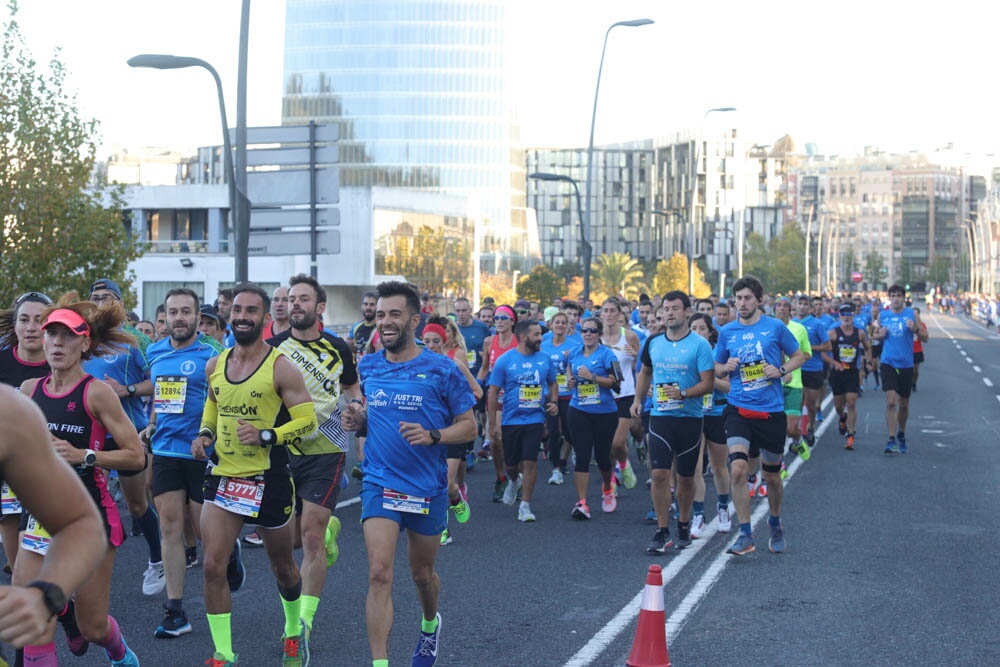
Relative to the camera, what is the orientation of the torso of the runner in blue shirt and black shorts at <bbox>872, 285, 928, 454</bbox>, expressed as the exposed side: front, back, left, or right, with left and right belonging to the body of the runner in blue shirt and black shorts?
front

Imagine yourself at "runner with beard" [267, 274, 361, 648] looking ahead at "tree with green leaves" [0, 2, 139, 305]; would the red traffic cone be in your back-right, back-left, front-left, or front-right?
back-right

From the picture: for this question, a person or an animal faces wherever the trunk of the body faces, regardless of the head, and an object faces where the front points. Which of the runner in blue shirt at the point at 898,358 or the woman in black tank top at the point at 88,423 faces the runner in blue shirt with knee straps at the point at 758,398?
the runner in blue shirt at the point at 898,358

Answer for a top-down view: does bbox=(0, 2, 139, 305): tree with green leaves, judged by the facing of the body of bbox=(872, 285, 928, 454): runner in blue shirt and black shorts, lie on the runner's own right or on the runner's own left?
on the runner's own right

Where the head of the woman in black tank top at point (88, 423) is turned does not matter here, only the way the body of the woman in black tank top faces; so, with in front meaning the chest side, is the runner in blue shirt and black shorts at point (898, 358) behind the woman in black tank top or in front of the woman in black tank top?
behind

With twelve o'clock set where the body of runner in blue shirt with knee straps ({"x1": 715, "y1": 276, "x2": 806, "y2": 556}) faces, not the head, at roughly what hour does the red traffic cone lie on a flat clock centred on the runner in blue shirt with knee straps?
The red traffic cone is roughly at 12 o'clock from the runner in blue shirt with knee straps.

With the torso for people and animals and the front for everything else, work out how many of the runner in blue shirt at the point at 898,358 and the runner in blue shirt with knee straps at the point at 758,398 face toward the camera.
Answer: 2

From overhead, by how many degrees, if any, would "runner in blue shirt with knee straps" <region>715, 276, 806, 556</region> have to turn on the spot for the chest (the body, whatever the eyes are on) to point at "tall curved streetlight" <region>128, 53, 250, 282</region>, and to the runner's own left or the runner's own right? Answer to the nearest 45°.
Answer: approximately 135° to the runner's own right

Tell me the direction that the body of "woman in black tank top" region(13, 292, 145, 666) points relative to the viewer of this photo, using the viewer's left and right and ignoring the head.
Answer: facing the viewer and to the left of the viewer

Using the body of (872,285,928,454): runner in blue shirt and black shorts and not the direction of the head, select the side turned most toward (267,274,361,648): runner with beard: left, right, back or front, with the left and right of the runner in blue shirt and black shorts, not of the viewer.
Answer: front

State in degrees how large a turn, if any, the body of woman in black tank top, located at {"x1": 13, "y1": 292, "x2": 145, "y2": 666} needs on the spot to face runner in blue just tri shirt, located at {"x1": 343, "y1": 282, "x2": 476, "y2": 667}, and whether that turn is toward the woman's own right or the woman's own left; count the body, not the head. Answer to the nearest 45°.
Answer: approximately 135° to the woman's own left
